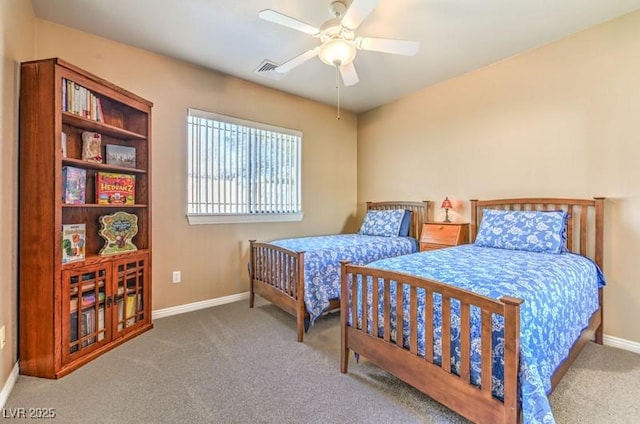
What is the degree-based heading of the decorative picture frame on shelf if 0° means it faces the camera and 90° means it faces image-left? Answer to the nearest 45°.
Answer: approximately 315°

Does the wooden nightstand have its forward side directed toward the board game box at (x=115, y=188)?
yes

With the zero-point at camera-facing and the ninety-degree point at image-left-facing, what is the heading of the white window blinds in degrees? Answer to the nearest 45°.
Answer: approximately 315°

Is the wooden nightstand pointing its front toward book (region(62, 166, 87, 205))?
yes

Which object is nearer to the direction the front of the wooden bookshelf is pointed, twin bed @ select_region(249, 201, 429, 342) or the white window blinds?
the twin bed

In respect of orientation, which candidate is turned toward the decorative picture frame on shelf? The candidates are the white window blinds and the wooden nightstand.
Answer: the wooden nightstand

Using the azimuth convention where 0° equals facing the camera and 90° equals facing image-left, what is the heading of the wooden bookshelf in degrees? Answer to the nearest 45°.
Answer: approximately 315°

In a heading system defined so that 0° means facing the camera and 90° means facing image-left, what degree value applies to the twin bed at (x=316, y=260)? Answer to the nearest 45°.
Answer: approximately 45°

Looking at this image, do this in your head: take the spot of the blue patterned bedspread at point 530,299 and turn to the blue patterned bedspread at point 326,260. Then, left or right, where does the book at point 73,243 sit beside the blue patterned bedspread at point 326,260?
left
